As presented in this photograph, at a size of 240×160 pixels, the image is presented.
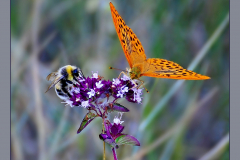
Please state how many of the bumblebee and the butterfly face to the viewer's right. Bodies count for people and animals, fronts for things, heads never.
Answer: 1

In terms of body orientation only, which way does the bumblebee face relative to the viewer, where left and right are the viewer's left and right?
facing to the right of the viewer

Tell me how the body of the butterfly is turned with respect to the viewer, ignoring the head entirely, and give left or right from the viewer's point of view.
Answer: facing the viewer and to the left of the viewer

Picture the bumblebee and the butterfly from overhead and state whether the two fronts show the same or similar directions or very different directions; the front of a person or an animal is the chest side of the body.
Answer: very different directions

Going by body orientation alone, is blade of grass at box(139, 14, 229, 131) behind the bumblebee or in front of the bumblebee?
in front
